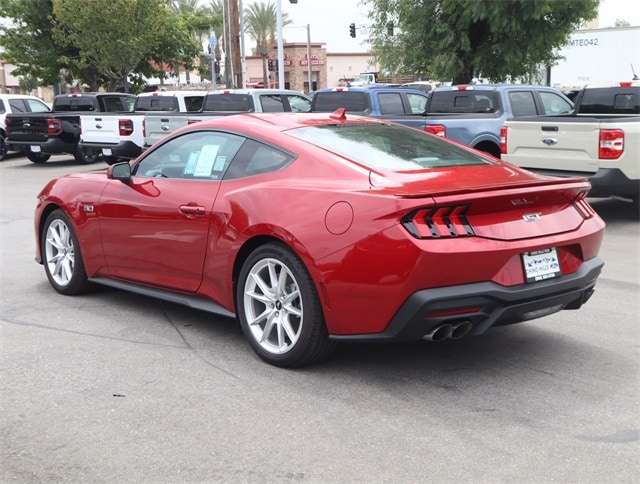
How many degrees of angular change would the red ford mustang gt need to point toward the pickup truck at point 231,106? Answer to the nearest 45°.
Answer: approximately 45° to its right

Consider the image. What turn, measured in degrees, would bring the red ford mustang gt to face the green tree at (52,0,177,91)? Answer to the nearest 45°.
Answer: approximately 45° to its right

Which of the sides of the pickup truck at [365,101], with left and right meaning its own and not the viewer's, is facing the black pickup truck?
left

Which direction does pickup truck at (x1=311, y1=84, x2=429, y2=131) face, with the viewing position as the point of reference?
facing away from the viewer and to the right of the viewer

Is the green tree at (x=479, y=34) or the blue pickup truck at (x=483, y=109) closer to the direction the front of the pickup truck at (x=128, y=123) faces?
the green tree

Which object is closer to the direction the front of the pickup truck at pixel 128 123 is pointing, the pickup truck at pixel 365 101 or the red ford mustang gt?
the pickup truck

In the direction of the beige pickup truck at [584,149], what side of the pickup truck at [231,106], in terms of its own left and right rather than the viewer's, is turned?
right

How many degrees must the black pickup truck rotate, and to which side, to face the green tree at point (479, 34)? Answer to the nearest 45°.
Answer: approximately 45° to its right

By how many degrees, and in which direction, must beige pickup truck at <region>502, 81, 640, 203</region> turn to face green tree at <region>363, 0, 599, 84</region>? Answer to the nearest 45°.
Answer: approximately 45° to its left

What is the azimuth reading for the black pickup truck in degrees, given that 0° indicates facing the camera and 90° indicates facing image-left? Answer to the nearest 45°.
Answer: approximately 225°

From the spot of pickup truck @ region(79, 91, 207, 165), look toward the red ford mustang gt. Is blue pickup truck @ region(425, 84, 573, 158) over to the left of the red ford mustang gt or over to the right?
left

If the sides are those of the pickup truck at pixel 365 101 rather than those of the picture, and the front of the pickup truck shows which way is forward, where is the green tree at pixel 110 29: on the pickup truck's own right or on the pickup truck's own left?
on the pickup truck's own left

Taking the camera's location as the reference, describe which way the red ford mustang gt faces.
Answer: facing away from the viewer and to the left of the viewer
